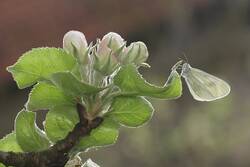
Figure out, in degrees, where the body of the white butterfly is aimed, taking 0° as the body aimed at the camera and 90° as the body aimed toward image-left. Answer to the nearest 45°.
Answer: approximately 90°

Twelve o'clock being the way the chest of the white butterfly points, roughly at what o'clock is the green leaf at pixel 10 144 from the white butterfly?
The green leaf is roughly at 11 o'clock from the white butterfly.
